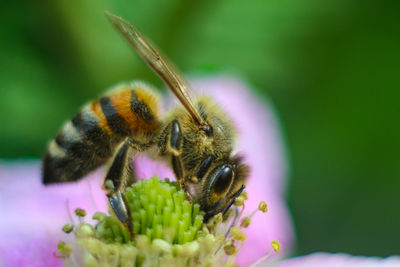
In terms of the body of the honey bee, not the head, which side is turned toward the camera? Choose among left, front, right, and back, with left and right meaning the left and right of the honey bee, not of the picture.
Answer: right
